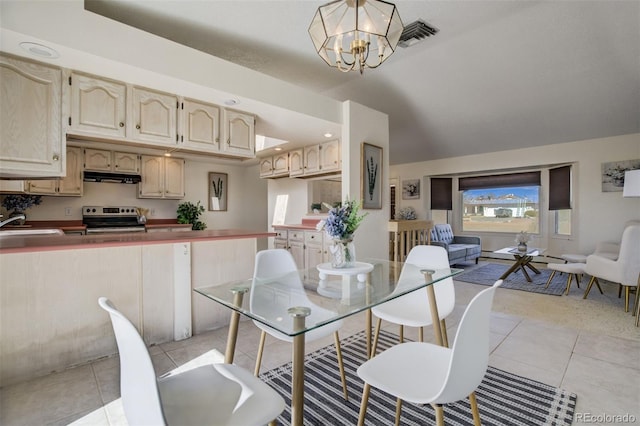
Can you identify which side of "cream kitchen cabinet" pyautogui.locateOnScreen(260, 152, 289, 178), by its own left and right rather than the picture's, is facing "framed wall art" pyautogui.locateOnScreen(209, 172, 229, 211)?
right

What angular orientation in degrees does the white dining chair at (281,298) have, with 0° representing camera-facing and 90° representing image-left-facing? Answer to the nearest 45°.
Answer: approximately 315°

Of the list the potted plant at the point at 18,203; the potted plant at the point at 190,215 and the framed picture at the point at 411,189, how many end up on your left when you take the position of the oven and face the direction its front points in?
2

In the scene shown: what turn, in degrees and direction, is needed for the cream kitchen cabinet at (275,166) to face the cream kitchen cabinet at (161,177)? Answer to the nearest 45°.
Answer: approximately 45° to its right

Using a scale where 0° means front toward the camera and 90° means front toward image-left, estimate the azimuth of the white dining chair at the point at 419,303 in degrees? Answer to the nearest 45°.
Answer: approximately 45°

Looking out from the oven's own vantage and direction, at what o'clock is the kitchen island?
The kitchen island is roughly at 12 o'clock from the oven.
